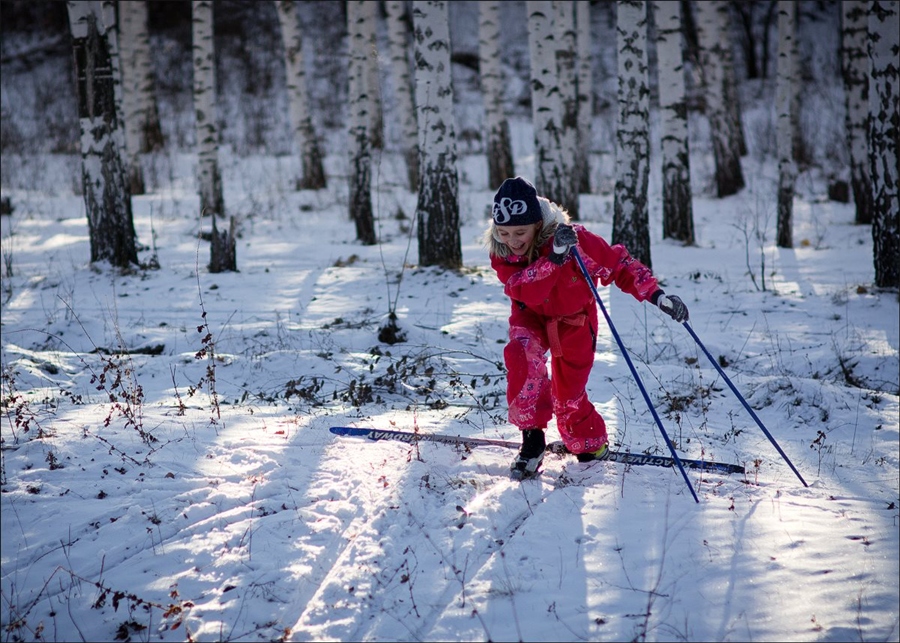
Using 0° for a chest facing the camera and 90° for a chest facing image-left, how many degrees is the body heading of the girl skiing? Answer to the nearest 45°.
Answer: approximately 45°

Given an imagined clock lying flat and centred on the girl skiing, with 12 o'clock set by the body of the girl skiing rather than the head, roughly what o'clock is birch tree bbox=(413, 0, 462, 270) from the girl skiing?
The birch tree is roughly at 4 o'clock from the girl skiing.

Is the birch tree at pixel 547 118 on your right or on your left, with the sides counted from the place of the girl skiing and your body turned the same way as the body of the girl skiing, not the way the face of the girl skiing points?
on your right

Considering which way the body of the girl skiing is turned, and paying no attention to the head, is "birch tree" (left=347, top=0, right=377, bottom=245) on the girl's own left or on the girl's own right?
on the girl's own right

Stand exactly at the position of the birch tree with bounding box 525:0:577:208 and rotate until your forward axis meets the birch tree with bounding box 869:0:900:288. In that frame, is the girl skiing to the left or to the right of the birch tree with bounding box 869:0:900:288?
right

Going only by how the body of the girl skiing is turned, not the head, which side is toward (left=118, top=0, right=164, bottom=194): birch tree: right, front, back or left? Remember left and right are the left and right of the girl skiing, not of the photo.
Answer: right

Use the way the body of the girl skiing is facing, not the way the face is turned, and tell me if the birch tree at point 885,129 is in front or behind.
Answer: behind

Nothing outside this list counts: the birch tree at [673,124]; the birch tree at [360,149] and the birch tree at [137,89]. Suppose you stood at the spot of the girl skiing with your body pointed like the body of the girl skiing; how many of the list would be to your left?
0

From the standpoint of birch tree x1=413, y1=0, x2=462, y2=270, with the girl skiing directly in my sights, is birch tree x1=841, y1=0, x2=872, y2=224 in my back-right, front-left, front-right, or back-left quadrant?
back-left

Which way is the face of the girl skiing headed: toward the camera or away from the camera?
toward the camera

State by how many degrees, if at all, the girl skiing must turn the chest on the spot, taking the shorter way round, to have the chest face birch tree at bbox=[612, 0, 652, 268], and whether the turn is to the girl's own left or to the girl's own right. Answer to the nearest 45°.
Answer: approximately 135° to the girl's own right

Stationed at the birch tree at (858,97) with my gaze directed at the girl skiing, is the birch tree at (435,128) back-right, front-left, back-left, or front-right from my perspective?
front-right
